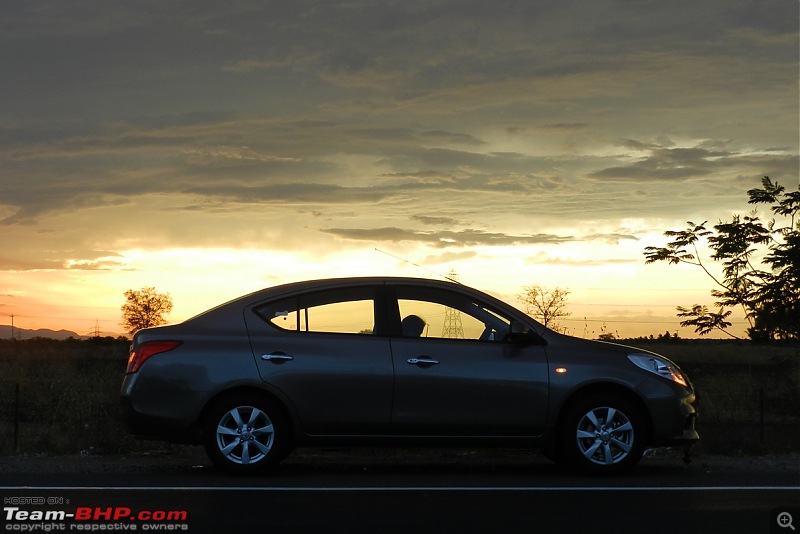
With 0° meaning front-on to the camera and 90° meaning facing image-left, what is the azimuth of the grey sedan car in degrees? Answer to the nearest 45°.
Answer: approximately 270°
